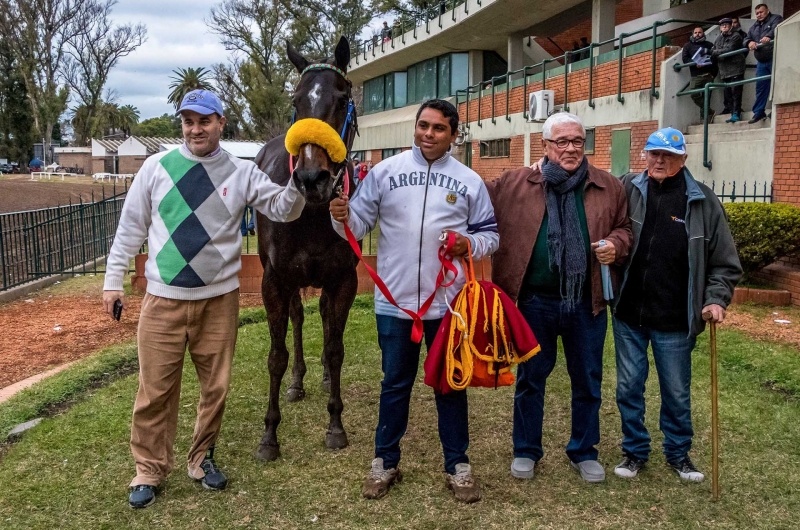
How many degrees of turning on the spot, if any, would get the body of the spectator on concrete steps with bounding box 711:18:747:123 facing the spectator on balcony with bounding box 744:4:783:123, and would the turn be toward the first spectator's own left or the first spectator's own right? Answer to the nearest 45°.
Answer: approximately 90° to the first spectator's own left

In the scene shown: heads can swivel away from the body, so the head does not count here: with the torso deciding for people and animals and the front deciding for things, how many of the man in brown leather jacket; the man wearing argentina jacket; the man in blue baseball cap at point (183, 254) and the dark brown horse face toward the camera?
4

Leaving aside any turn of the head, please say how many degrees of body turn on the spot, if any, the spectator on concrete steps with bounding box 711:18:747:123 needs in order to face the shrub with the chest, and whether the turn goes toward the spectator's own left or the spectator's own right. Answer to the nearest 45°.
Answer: approximately 45° to the spectator's own left

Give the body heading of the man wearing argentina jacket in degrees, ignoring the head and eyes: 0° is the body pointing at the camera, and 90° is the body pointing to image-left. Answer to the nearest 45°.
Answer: approximately 0°

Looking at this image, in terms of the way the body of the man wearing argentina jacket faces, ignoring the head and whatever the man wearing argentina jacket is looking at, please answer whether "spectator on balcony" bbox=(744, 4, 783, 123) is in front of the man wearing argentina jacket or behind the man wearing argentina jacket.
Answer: behind

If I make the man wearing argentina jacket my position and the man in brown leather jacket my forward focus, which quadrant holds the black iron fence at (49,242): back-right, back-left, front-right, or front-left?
back-left

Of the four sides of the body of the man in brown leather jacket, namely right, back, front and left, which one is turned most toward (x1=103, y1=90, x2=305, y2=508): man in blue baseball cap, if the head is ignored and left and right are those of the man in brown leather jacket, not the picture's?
right

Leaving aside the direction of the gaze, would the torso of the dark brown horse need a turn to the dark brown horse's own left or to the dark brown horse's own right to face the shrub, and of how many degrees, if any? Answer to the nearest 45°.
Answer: approximately 135° to the dark brown horse's own left

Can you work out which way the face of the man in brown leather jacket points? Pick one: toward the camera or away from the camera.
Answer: toward the camera

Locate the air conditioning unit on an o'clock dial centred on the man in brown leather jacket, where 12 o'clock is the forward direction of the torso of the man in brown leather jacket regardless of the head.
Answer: The air conditioning unit is roughly at 6 o'clock from the man in brown leather jacket.

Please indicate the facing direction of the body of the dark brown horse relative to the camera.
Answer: toward the camera

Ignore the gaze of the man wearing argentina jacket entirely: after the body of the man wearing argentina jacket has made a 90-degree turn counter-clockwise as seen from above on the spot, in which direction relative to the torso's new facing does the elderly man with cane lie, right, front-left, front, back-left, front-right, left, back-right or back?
front

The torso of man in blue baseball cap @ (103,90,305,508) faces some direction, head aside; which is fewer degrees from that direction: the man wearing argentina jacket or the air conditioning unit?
the man wearing argentina jacket

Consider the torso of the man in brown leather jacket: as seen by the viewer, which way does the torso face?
toward the camera

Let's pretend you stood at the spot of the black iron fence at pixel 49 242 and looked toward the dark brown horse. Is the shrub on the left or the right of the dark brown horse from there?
left
